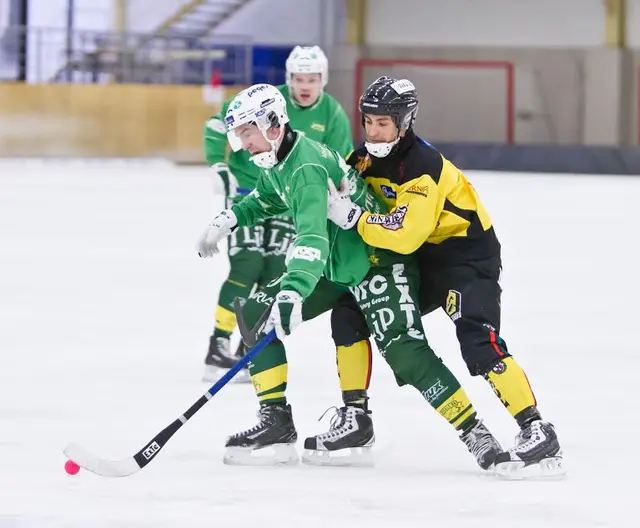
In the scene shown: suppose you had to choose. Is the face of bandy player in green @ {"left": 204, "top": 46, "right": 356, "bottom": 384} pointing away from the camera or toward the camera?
toward the camera

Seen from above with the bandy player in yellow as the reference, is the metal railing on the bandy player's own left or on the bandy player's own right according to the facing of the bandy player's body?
on the bandy player's own right

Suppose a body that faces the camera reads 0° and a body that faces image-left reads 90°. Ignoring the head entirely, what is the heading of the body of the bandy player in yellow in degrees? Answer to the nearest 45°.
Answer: approximately 45°
